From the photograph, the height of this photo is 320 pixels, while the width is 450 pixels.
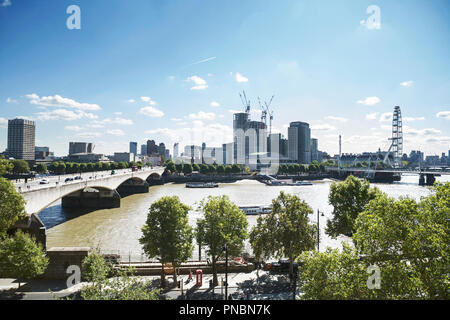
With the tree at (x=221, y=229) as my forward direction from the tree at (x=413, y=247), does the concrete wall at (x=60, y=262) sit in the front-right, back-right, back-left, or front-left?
front-left
